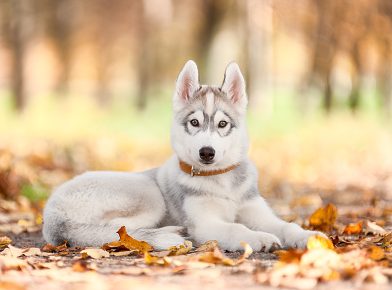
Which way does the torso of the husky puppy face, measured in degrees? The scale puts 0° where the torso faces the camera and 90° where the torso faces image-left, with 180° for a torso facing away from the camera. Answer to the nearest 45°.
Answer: approximately 315°

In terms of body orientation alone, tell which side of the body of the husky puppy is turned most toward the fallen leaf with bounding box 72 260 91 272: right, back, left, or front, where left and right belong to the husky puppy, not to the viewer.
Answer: right

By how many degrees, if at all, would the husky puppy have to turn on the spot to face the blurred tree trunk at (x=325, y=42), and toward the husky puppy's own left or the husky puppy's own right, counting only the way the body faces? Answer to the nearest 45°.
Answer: approximately 135° to the husky puppy's own left

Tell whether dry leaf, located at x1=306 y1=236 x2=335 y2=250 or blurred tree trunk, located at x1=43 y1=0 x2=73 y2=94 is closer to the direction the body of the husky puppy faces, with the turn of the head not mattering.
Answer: the dry leaf

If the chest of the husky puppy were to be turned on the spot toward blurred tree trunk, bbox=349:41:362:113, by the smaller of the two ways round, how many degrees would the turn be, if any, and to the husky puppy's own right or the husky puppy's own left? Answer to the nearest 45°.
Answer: approximately 135° to the husky puppy's own left

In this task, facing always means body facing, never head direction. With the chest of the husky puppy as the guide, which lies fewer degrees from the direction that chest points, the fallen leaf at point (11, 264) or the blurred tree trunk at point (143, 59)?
the fallen leaf

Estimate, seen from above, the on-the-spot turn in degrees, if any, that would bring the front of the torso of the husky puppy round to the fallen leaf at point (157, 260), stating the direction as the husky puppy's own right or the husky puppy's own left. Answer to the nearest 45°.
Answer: approximately 45° to the husky puppy's own right

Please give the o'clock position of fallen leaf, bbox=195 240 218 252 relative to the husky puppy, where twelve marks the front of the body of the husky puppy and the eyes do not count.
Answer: The fallen leaf is roughly at 1 o'clock from the husky puppy.

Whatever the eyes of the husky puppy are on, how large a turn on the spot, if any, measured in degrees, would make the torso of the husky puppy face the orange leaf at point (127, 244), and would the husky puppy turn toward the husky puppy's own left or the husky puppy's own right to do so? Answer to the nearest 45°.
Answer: approximately 90° to the husky puppy's own right

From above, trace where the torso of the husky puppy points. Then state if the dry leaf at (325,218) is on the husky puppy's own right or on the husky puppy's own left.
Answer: on the husky puppy's own left

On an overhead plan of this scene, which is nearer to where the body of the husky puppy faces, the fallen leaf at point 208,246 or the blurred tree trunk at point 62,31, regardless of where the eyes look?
the fallen leaf

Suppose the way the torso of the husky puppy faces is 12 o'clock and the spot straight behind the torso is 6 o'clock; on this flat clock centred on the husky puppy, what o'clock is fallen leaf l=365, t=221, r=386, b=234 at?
The fallen leaf is roughly at 10 o'clock from the husky puppy.

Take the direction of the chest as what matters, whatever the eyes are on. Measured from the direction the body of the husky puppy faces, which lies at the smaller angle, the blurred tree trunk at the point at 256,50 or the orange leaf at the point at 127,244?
the orange leaf

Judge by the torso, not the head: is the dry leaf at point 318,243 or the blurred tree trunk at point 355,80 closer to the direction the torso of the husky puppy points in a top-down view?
the dry leaf

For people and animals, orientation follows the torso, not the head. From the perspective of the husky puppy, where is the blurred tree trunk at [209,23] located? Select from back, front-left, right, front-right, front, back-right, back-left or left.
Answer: back-left

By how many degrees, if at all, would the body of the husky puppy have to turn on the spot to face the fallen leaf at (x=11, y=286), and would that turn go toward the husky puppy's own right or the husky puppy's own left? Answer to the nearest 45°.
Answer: approximately 90° to the husky puppy's own right

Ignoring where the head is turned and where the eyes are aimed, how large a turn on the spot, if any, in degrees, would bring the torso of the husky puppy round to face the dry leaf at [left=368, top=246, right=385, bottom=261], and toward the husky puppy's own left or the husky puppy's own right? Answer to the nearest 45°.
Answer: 0° — it already faces it
